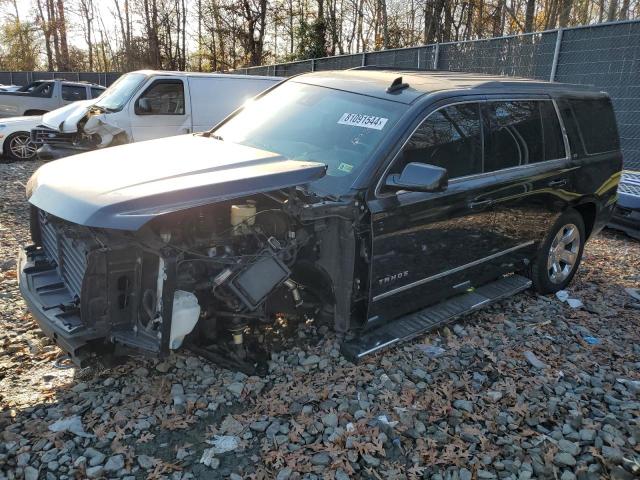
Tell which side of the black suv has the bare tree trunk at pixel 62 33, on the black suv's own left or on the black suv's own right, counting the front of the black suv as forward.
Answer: on the black suv's own right

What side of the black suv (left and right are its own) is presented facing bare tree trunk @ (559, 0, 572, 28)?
back

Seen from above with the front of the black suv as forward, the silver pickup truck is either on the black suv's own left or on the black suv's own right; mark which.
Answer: on the black suv's own right

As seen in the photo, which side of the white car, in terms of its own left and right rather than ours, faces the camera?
left

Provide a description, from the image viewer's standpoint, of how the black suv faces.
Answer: facing the viewer and to the left of the viewer

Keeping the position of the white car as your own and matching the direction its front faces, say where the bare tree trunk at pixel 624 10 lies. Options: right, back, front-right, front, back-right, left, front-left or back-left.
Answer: back

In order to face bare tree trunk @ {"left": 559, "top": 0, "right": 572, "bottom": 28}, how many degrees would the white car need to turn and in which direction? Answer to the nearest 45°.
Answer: approximately 180°

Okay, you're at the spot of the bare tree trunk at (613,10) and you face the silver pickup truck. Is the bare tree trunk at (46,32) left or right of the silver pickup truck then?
right

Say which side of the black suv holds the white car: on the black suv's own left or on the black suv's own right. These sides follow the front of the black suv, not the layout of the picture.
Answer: on the black suv's own right

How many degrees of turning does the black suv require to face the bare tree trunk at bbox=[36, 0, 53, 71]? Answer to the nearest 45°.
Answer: approximately 90° to its right
